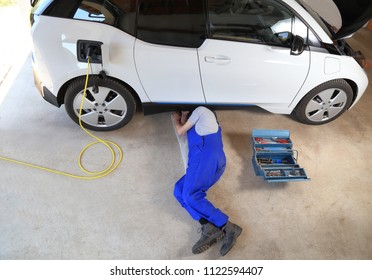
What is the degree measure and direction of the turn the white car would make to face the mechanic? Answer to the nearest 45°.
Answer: approximately 90° to its right

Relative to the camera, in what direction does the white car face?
facing to the right of the viewer

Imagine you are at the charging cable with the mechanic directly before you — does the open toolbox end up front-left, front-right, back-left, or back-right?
front-left

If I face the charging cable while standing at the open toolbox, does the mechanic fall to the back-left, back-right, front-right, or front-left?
front-left
